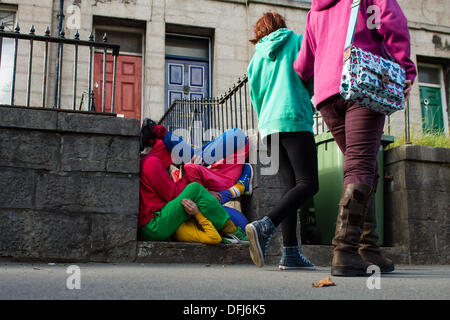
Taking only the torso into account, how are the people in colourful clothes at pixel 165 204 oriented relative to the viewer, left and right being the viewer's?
facing to the right of the viewer

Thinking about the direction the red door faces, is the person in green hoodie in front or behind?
in front

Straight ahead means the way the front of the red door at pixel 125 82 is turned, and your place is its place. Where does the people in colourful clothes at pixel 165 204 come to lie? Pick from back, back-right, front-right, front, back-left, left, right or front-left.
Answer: front

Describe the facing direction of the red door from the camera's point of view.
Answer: facing the viewer

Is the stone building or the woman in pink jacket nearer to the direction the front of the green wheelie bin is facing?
the woman in pink jacket

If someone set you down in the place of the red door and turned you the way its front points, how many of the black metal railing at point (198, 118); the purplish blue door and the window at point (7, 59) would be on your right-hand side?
1

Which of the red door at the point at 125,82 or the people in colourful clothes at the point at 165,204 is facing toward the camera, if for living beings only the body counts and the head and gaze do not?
the red door

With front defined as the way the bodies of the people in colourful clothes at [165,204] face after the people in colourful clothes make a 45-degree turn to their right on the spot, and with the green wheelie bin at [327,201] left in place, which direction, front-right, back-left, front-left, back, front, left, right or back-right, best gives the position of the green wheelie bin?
left

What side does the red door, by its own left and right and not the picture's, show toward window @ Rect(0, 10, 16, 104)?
right

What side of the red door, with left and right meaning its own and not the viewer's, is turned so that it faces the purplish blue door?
left
